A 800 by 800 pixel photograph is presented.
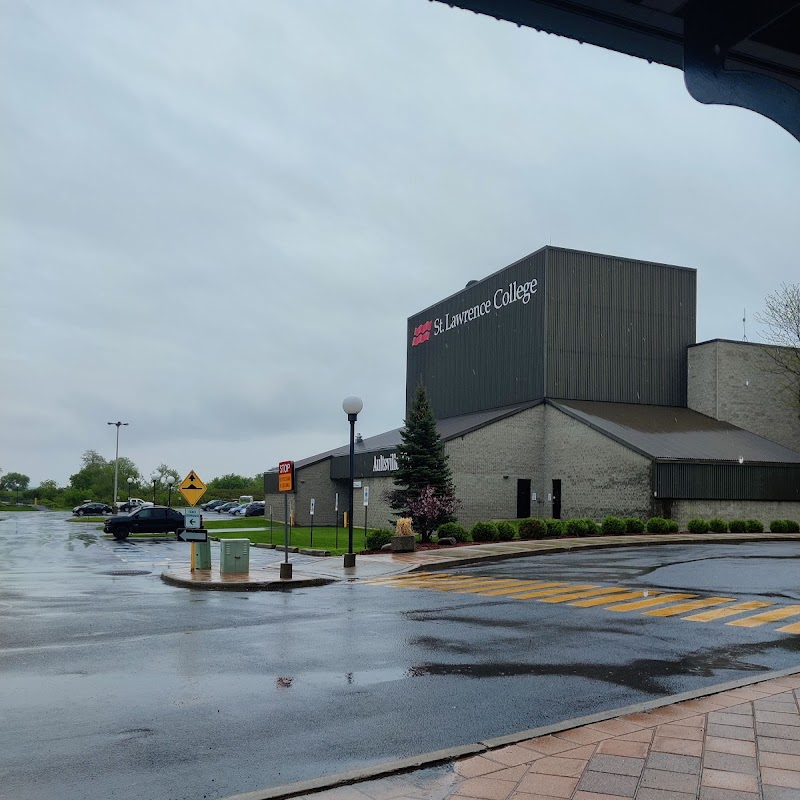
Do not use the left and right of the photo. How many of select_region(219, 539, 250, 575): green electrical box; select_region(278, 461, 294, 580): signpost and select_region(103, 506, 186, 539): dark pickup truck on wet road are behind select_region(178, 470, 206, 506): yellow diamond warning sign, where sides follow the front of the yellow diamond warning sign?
1

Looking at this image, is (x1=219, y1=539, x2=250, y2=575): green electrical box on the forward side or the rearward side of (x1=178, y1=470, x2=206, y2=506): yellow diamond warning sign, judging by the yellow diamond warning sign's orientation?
on the forward side

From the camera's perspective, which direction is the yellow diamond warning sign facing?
toward the camera

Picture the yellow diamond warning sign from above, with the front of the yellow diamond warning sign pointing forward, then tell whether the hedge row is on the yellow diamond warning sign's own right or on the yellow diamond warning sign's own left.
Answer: on the yellow diamond warning sign's own left

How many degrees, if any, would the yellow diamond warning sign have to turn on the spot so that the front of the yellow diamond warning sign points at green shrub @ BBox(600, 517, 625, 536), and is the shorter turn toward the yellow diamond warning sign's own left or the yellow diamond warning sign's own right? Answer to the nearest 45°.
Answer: approximately 135° to the yellow diamond warning sign's own left

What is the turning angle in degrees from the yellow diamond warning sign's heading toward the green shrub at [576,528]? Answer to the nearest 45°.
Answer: approximately 135° to its left

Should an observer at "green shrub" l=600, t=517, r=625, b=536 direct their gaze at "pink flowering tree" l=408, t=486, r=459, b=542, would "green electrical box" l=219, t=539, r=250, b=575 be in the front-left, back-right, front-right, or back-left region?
front-left

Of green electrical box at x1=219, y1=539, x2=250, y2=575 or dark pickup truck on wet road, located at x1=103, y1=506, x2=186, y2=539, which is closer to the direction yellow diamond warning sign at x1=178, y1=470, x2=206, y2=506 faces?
the green electrical box

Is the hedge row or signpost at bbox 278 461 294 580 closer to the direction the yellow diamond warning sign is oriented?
the signpost
